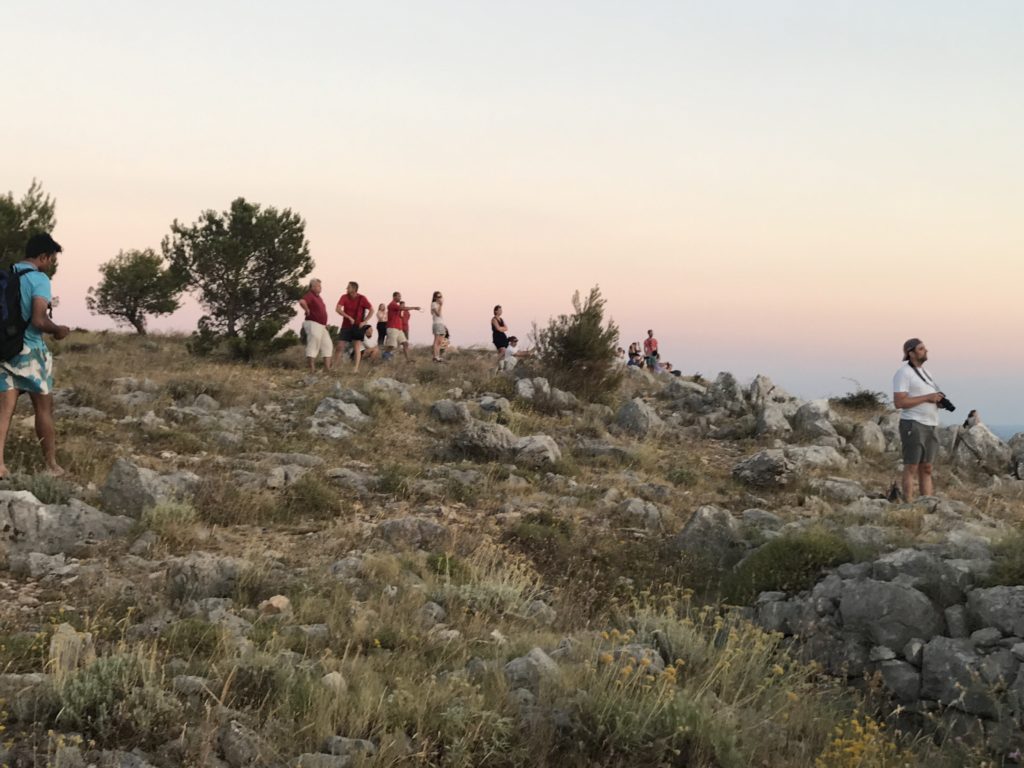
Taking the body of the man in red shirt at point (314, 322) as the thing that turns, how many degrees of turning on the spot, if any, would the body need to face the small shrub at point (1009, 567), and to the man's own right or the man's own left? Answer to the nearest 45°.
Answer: approximately 45° to the man's own right

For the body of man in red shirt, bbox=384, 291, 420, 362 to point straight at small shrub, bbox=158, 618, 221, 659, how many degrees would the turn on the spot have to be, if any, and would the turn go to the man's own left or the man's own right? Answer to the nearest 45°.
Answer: approximately 90° to the man's own right

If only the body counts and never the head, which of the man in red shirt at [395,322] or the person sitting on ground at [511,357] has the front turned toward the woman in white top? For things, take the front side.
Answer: the man in red shirt

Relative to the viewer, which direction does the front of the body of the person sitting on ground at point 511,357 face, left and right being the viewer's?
facing to the right of the viewer

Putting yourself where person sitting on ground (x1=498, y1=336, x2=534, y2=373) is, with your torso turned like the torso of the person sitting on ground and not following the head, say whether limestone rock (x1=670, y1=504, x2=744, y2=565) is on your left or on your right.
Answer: on your right

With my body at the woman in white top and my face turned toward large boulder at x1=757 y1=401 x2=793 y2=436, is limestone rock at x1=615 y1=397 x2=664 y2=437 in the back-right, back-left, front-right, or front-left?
front-right

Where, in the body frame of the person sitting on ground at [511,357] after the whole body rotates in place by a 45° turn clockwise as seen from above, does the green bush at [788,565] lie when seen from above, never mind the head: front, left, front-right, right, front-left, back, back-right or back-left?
front-right

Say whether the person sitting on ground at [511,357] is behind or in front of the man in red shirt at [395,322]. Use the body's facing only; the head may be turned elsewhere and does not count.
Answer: in front

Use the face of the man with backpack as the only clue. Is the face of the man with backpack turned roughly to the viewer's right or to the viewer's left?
to the viewer's right

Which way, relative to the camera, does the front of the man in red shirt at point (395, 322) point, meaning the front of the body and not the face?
to the viewer's right

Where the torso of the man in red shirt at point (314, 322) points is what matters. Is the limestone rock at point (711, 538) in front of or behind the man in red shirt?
in front
